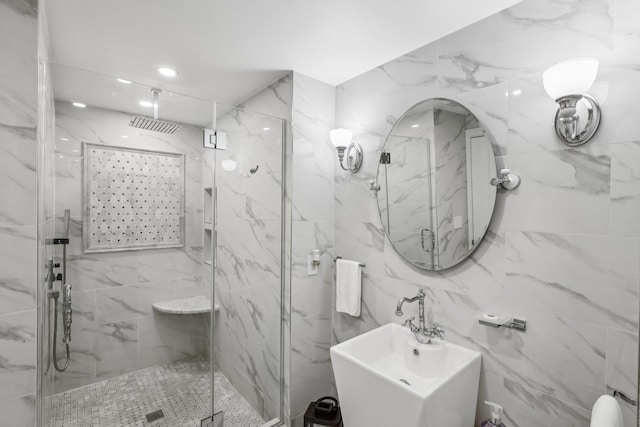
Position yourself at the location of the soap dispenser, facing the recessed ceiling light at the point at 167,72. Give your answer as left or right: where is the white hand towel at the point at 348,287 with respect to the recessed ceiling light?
right

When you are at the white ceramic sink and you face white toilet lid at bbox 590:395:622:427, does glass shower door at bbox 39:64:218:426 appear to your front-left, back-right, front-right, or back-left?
back-right

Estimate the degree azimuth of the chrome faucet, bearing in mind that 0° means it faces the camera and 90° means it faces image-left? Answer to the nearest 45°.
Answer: approximately 45°

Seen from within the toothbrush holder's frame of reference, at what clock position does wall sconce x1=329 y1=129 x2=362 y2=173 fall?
The wall sconce is roughly at 2 o'clock from the toothbrush holder.

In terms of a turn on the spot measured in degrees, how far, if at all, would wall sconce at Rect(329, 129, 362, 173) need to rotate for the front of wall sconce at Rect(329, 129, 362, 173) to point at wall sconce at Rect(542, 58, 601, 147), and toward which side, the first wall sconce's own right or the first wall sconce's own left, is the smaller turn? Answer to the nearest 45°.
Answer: approximately 90° to the first wall sconce's own left

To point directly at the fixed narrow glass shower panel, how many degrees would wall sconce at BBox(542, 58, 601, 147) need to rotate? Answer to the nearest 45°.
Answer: approximately 45° to its right
